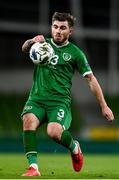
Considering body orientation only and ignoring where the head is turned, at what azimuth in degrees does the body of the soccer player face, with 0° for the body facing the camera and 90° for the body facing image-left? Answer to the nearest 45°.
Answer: approximately 45°
